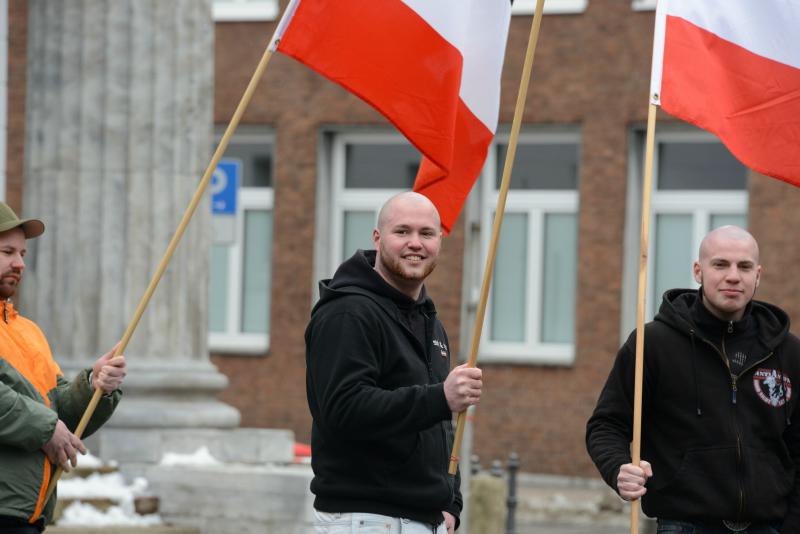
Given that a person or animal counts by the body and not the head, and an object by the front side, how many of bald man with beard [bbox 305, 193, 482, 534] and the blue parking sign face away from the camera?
0

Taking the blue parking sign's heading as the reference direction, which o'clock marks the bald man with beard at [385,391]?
The bald man with beard is roughly at 12 o'clock from the blue parking sign.

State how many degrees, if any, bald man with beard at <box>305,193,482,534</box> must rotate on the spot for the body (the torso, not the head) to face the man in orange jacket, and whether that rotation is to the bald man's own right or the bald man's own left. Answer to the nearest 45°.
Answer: approximately 135° to the bald man's own right

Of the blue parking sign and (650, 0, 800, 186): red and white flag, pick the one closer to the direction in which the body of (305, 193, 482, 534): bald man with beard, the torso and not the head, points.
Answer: the red and white flag

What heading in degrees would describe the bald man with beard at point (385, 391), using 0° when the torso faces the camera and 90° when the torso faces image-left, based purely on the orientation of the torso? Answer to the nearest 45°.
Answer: approximately 315°

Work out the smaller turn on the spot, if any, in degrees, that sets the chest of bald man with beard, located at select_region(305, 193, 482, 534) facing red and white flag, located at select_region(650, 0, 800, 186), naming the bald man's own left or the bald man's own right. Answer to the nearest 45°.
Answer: approximately 90° to the bald man's own left

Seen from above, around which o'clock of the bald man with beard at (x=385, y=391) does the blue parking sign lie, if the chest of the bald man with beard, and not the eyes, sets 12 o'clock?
The blue parking sign is roughly at 7 o'clock from the bald man with beard.

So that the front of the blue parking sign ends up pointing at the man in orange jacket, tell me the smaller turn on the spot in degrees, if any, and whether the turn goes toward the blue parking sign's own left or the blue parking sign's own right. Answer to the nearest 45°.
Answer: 0° — it already faces them
